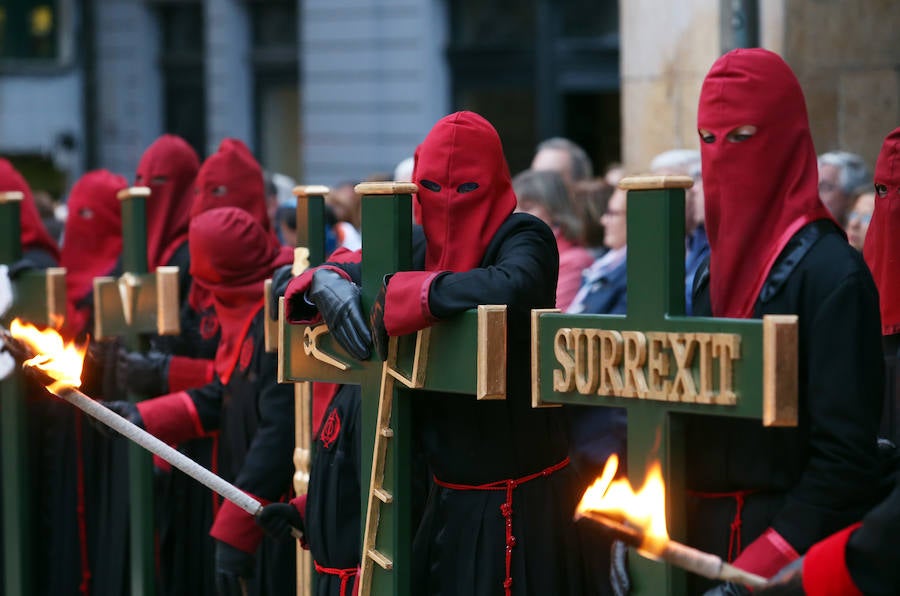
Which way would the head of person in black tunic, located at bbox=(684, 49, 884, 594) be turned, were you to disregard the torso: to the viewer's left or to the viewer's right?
to the viewer's left

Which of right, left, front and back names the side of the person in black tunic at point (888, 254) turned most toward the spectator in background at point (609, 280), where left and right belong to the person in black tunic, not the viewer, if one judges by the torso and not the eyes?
right

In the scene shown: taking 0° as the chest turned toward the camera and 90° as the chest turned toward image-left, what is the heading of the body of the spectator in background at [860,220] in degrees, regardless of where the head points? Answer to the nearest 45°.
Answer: approximately 45°

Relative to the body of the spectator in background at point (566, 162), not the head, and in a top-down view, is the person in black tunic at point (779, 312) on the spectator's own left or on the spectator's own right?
on the spectator's own left

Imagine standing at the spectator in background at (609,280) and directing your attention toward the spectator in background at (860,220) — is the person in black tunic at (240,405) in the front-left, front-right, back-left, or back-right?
back-right

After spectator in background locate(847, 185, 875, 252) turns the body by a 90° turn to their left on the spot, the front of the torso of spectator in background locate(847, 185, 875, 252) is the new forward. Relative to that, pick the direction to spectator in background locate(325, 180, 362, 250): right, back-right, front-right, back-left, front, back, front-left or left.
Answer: back

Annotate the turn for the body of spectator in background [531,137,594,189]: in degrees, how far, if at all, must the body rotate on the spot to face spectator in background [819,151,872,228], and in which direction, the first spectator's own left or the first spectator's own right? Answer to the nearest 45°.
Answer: approximately 90° to the first spectator's own left

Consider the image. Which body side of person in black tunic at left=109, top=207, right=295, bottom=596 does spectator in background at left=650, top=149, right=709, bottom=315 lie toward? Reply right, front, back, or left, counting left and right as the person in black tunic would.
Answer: back

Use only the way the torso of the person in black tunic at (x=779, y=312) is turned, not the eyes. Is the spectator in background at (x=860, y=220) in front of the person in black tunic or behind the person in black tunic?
behind
